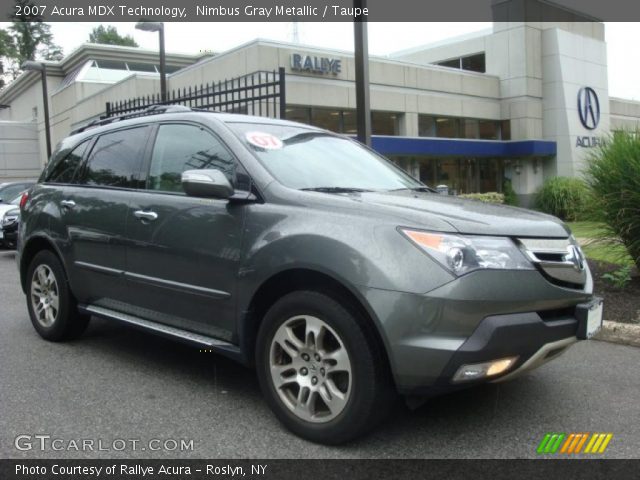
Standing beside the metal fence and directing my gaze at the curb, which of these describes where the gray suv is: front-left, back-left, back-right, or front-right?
front-right

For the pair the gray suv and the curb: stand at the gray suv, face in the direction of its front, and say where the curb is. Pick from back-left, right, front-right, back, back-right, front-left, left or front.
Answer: left

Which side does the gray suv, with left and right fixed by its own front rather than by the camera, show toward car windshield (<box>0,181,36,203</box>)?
back

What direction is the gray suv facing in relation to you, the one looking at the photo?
facing the viewer and to the right of the viewer

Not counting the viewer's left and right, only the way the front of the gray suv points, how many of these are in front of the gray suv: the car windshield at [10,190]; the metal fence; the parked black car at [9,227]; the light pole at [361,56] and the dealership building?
0

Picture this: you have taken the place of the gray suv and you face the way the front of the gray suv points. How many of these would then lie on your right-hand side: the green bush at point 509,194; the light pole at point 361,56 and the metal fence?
0

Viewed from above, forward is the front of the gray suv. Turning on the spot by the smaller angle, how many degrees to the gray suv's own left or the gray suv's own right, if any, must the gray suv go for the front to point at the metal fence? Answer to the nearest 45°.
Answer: approximately 135° to the gray suv's own left

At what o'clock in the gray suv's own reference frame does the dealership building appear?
The dealership building is roughly at 8 o'clock from the gray suv.

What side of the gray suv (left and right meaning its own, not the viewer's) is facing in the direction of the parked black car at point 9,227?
back

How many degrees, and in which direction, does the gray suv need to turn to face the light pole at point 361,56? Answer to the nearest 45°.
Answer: approximately 135° to its left

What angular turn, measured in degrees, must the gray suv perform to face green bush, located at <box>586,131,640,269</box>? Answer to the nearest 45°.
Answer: approximately 90° to its left
